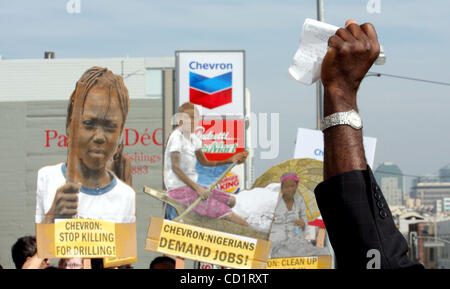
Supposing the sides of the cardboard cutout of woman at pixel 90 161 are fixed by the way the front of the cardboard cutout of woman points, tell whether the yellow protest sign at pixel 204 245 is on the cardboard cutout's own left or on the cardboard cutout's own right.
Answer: on the cardboard cutout's own left

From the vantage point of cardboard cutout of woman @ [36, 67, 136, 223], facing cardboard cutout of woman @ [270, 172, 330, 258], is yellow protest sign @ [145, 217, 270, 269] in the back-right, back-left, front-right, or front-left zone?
front-right

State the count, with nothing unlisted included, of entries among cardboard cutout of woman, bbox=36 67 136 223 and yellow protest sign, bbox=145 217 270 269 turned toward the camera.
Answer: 2

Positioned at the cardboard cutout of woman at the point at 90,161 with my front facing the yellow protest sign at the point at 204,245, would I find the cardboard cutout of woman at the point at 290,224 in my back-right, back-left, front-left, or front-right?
front-left

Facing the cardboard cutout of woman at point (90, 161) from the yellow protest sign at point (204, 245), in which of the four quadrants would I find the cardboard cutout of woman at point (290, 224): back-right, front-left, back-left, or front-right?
back-right

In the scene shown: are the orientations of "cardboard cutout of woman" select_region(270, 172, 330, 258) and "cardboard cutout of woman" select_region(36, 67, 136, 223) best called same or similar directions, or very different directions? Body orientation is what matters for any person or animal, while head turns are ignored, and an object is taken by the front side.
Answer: same or similar directions

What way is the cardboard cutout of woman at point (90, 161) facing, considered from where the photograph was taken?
facing the viewer

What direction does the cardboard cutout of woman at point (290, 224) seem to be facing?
toward the camera

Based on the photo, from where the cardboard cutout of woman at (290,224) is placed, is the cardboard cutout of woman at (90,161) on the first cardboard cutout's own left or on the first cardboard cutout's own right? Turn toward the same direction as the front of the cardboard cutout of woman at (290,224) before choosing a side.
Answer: on the first cardboard cutout's own right

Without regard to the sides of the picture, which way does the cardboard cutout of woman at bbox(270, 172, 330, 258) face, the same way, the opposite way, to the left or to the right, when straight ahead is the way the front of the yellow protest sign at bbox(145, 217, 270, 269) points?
the same way

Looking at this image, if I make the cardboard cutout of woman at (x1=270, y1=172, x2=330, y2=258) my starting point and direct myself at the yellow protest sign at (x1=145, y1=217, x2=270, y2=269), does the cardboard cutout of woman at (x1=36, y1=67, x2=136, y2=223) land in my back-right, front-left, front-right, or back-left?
front-right

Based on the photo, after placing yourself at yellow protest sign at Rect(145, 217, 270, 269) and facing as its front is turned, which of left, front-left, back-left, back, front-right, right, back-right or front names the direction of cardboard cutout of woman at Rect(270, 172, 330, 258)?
back-left

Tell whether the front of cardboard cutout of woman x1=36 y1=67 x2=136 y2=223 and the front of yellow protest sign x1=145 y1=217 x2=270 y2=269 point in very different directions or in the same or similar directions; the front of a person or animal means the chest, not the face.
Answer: same or similar directions

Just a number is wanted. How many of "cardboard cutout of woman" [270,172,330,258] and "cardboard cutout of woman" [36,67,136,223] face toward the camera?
2

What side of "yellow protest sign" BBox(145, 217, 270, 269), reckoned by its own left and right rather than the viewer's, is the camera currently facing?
front

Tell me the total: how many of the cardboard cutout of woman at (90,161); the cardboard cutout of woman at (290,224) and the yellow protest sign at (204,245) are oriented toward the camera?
3
